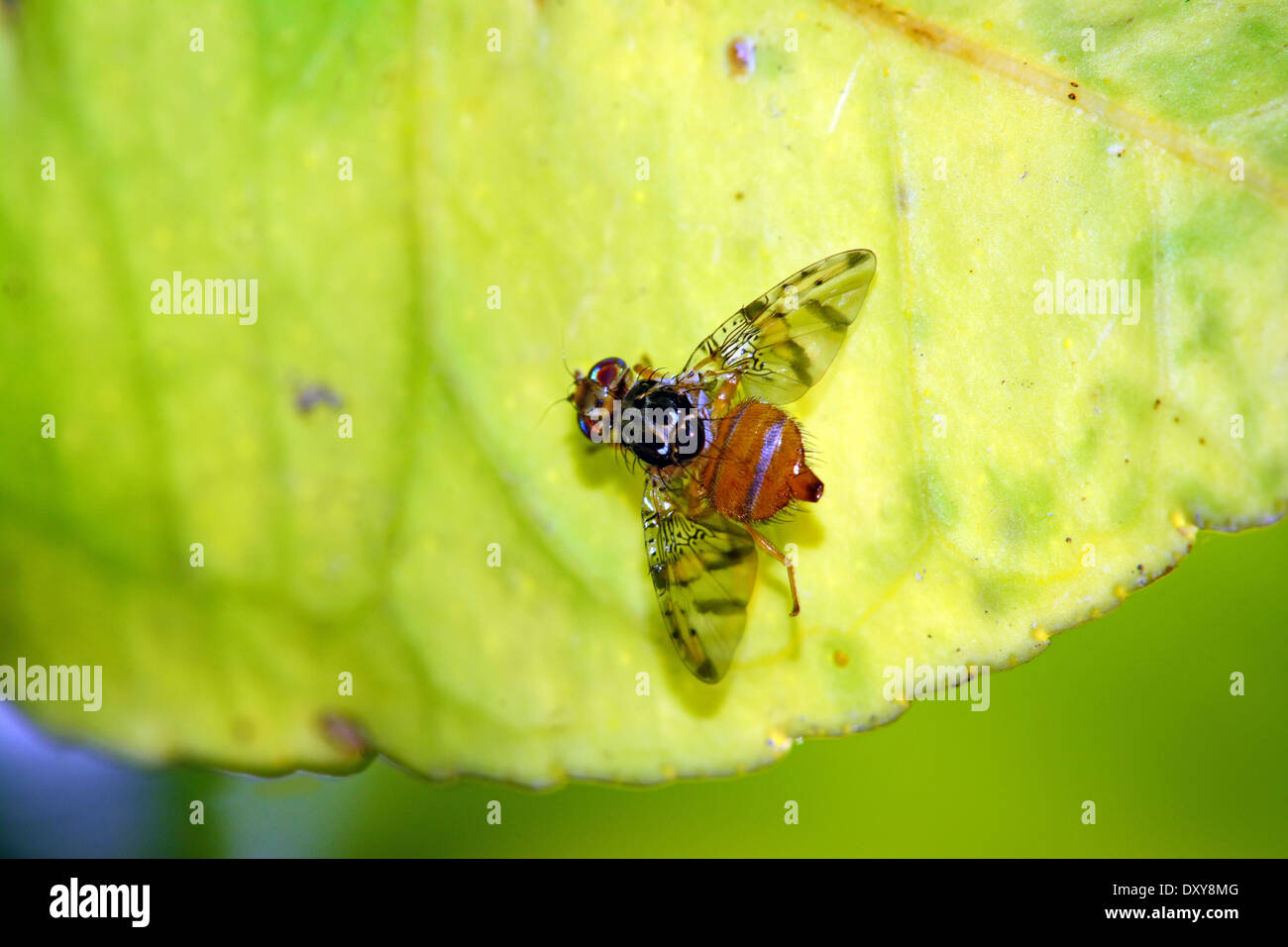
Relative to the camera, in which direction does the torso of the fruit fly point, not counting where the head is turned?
to the viewer's left
